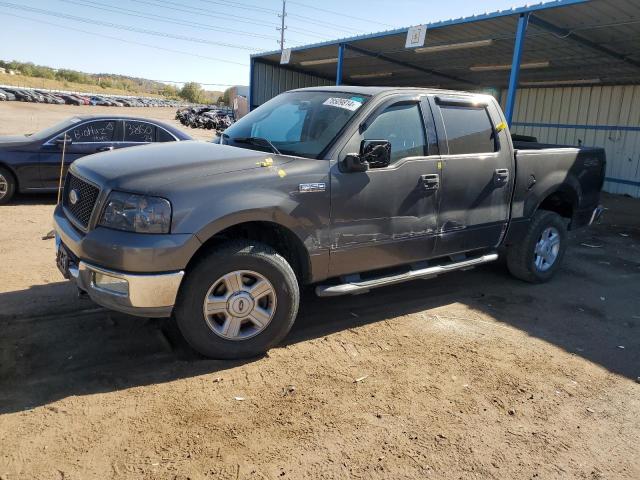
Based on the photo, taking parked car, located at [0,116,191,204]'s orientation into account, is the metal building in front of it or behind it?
behind

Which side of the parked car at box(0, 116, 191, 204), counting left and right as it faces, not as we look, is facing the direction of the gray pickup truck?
left

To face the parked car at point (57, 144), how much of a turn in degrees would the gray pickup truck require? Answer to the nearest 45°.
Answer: approximately 90° to its right

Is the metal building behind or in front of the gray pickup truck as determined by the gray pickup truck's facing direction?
behind

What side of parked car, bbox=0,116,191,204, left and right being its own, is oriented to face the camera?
left

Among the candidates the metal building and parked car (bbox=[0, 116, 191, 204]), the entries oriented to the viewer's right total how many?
0

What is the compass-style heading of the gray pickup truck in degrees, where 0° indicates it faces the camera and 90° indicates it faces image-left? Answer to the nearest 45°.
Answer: approximately 45°

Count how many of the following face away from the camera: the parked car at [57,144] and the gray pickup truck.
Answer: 0
